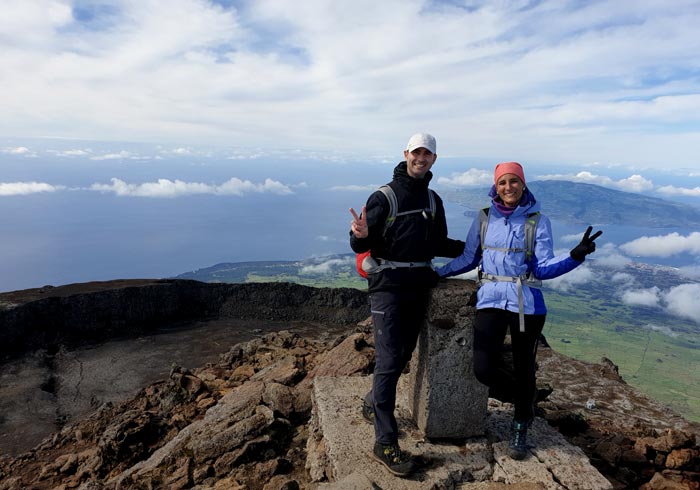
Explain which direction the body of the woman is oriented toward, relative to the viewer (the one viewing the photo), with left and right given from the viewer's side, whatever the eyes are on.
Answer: facing the viewer

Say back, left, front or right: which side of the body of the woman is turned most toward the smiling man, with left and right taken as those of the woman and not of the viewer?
right

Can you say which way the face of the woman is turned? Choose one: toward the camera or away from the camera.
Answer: toward the camera
